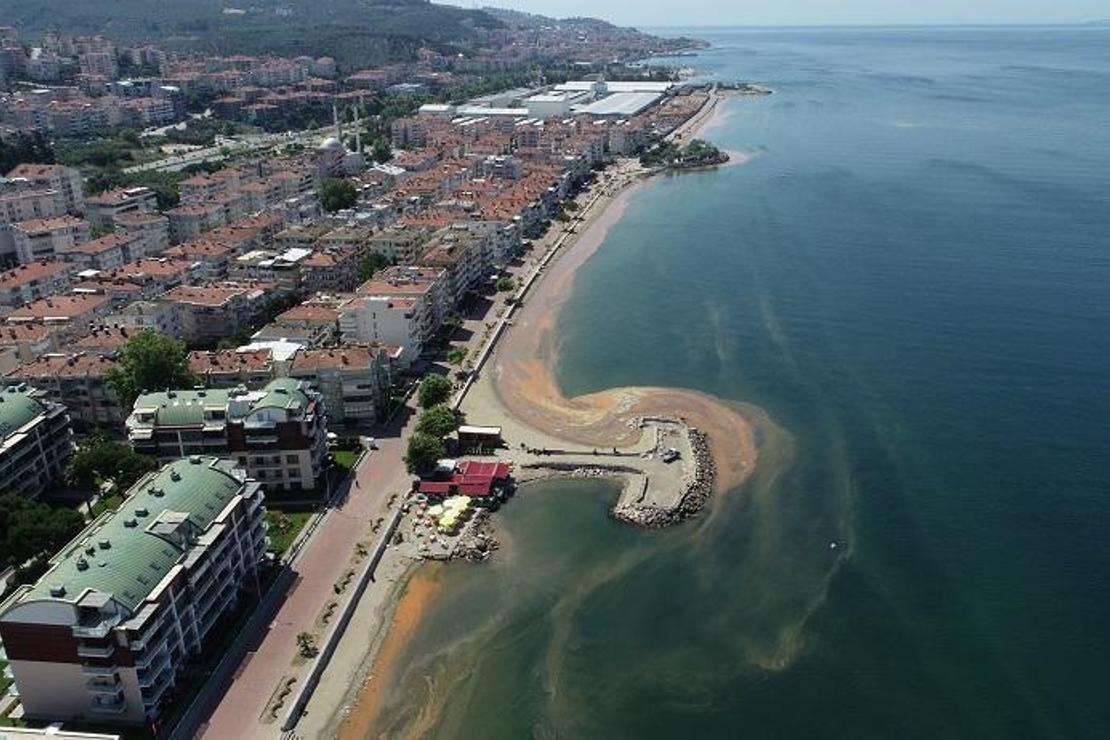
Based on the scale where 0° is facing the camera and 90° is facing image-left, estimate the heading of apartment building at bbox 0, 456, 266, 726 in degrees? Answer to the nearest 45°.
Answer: approximately 315°

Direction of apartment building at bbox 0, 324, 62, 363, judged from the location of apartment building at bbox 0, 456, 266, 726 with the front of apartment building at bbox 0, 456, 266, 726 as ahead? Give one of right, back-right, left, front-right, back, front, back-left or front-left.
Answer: back-left

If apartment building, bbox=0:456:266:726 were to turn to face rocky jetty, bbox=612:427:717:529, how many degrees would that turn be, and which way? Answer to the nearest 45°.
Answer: approximately 45° to its left

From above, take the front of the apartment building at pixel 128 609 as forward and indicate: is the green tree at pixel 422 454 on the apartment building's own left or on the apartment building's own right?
on the apartment building's own left

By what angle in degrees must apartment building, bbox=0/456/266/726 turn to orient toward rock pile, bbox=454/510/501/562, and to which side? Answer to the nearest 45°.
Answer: approximately 45° to its left

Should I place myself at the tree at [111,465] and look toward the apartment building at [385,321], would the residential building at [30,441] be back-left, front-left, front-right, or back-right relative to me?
back-left

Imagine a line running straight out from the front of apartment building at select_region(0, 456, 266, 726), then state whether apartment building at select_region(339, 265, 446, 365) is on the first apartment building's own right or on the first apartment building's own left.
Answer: on the first apartment building's own left

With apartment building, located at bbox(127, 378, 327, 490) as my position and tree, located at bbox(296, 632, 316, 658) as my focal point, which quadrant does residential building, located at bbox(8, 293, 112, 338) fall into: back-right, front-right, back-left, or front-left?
back-right

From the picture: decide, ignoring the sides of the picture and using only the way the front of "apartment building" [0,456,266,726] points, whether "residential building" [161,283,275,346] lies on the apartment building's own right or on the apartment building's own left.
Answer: on the apartment building's own left

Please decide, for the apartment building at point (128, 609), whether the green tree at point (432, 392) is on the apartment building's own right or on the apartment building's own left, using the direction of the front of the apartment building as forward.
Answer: on the apartment building's own left

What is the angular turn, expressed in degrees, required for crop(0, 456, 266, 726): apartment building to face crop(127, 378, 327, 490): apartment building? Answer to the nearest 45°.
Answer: approximately 90° to its left

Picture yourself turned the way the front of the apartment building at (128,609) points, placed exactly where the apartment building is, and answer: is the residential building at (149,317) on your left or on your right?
on your left

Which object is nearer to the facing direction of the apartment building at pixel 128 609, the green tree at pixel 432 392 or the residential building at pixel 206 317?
the green tree
